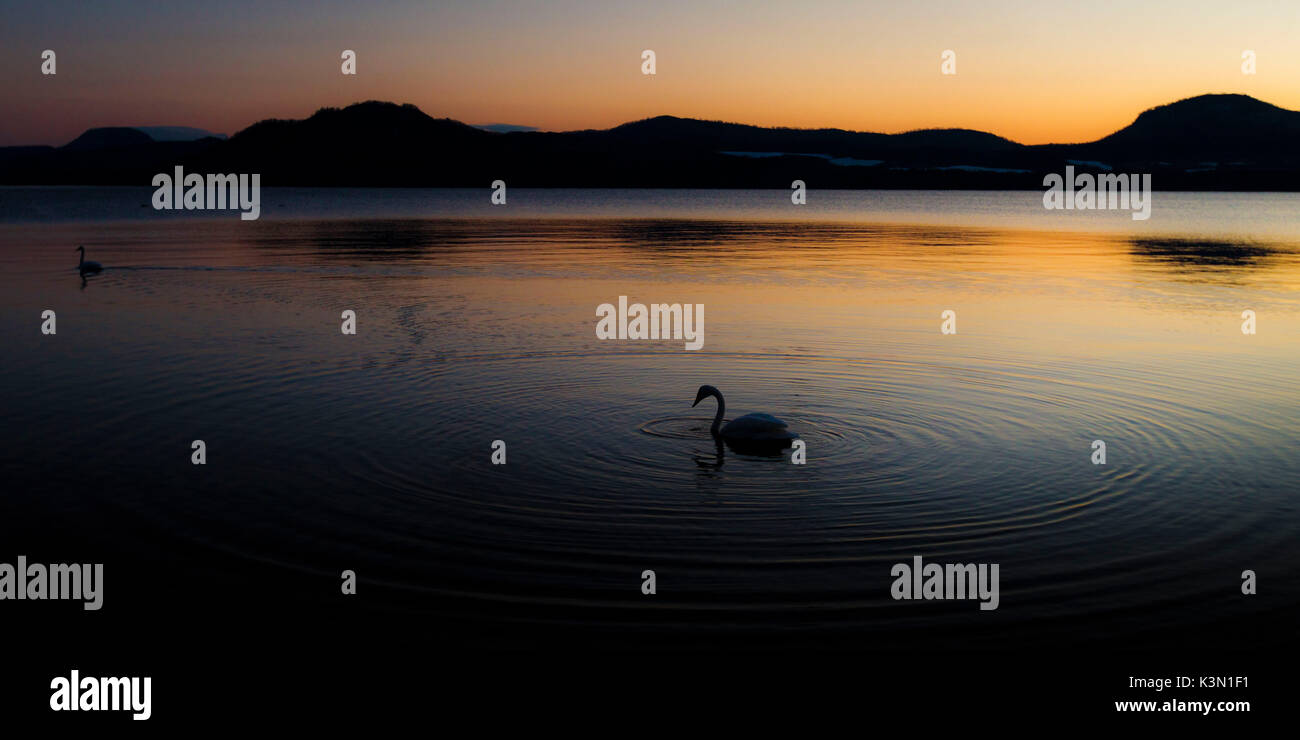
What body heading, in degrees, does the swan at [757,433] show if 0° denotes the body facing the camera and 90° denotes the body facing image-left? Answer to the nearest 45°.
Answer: approximately 90°
